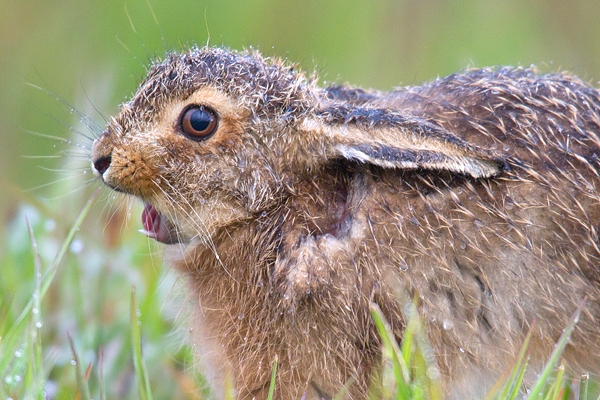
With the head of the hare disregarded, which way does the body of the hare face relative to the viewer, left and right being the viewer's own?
facing to the left of the viewer

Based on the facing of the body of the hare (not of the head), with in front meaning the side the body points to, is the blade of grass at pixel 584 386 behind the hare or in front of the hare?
behind
